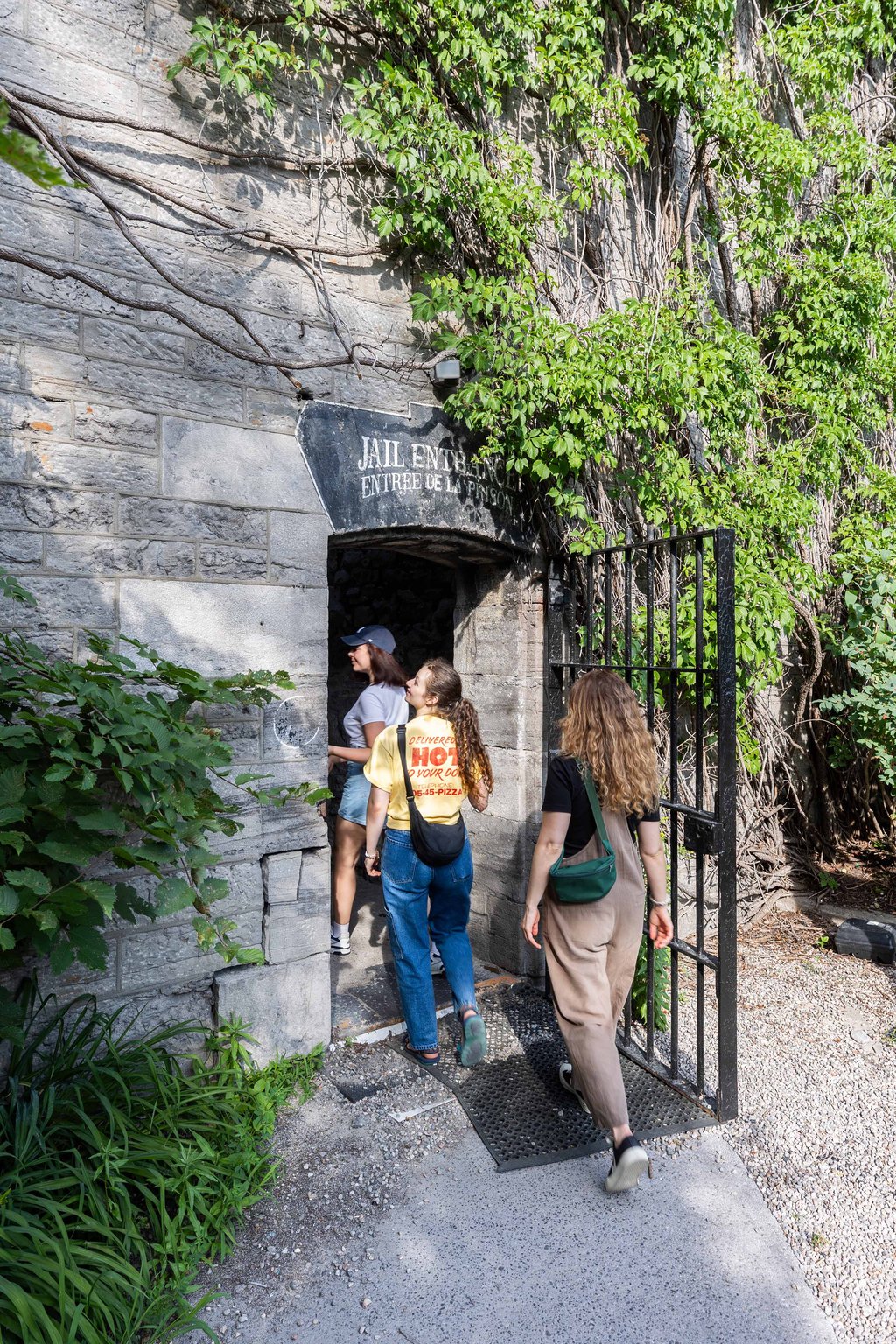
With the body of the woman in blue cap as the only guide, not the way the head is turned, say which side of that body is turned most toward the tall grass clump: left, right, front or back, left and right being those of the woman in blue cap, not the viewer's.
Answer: left

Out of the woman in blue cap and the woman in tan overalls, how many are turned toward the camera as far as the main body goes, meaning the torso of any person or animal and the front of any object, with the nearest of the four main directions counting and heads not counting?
0

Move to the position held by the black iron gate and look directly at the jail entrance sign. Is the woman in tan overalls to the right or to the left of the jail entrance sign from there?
left

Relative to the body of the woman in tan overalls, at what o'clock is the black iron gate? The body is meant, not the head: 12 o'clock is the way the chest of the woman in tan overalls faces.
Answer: The black iron gate is roughly at 2 o'clock from the woman in tan overalls.

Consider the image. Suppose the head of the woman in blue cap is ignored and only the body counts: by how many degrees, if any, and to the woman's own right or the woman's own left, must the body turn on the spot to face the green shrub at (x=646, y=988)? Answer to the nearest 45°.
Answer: approximately 135° to the woman's own left

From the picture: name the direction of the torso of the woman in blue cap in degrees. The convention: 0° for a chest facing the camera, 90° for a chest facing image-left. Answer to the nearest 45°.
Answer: approximately 90°

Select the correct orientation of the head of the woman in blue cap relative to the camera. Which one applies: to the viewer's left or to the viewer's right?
to the viewer's left

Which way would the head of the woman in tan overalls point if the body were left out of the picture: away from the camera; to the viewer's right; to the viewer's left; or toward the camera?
away from the camera

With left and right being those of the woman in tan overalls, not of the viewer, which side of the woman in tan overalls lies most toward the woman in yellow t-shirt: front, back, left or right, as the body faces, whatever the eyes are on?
front

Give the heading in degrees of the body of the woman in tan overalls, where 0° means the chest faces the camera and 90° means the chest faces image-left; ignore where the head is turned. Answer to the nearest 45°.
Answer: approximately 135°

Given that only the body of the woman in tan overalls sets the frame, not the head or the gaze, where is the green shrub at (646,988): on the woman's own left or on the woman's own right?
on the woman's own right
